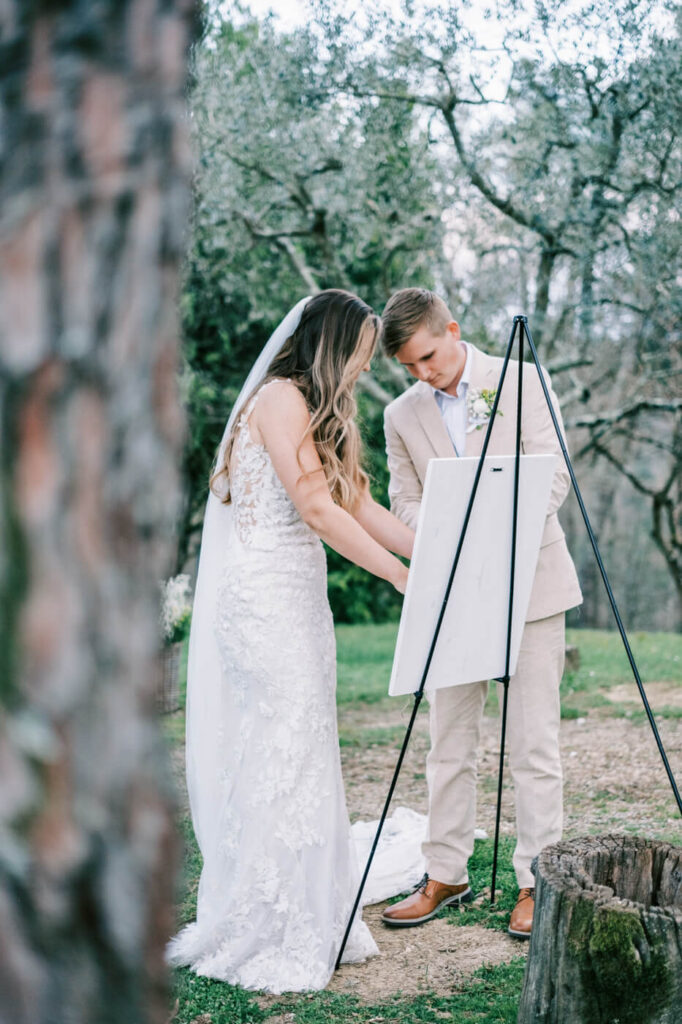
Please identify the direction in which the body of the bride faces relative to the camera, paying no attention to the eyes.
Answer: to the viewer's right

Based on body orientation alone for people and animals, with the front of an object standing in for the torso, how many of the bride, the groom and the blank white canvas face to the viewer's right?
1

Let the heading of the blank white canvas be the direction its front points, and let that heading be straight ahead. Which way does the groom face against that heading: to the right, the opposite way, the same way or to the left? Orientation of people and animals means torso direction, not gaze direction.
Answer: to the left

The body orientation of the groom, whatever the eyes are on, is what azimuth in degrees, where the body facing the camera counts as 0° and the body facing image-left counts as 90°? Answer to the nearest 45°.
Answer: approximately 45°

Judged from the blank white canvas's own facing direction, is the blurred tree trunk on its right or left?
on its left

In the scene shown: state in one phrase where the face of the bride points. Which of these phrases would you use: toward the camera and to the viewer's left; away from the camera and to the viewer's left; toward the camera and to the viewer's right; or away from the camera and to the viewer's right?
away from the camera and to the viewer's right

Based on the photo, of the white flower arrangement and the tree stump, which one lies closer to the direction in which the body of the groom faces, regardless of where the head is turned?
the tree stump

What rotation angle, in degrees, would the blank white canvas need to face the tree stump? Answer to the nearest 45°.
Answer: approximately 135° to its left
